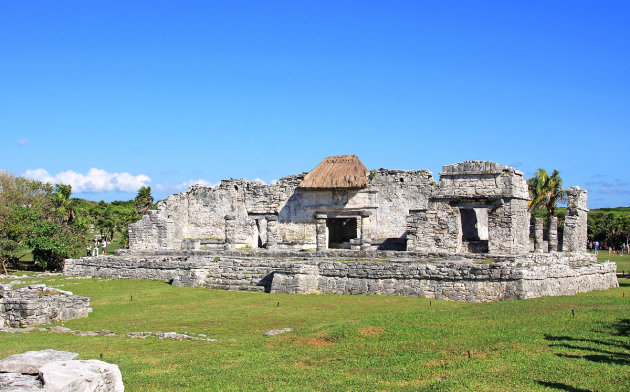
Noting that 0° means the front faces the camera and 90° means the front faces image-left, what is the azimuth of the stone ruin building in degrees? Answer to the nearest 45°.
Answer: approximately 0°

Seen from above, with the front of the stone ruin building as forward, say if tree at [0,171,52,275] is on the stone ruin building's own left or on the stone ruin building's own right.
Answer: on the stone ruin building's own right

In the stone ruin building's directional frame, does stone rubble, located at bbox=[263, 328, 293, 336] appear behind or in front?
in front

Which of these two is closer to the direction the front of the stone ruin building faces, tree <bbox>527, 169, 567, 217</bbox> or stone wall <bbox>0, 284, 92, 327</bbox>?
the stone wall

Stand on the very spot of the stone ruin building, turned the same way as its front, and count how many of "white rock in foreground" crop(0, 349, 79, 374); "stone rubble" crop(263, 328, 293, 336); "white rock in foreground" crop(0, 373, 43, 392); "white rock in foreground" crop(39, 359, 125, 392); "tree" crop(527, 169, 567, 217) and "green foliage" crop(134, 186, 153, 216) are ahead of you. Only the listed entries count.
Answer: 4

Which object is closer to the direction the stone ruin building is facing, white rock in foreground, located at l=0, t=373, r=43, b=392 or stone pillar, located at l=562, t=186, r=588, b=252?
the white rock in foreground

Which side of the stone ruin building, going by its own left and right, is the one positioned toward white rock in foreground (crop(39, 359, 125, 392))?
front

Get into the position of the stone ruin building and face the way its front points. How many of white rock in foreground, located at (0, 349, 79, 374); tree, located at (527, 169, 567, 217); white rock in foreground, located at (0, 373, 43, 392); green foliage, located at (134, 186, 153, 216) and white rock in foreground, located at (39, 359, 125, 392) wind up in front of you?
3

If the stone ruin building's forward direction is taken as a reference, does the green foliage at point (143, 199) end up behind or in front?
behind

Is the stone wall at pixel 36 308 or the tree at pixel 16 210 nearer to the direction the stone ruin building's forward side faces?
the stone wall
